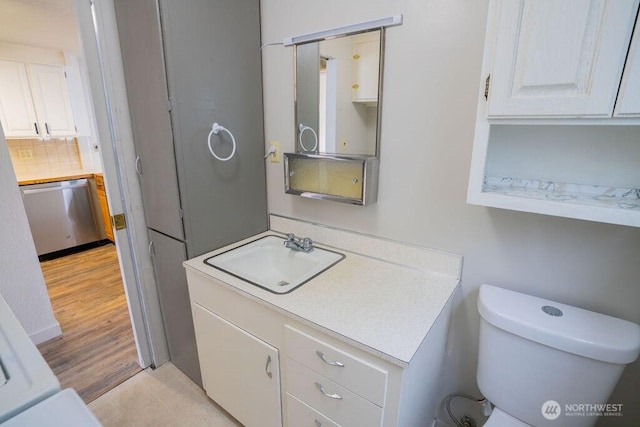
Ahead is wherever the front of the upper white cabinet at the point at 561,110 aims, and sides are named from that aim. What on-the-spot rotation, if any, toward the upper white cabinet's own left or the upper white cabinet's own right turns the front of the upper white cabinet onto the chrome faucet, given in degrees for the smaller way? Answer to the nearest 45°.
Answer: approximately 45° to the upper white cabinet's own right

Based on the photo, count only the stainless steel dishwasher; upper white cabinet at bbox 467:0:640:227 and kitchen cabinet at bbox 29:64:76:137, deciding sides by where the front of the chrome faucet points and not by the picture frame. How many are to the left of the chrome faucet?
1

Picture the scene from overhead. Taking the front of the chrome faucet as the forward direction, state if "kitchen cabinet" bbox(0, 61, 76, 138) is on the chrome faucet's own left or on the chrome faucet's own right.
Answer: on the chrome faucet's own right

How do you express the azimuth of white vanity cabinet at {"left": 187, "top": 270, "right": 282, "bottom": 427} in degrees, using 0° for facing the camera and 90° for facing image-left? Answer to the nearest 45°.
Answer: approximately 45°

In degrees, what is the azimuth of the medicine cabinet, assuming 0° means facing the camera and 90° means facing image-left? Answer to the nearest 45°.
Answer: approximately 45°

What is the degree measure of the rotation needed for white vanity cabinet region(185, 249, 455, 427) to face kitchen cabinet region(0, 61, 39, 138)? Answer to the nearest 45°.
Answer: approximately 90° to its right

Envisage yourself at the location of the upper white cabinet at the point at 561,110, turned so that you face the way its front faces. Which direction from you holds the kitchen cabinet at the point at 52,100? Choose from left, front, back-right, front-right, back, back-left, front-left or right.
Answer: front-right

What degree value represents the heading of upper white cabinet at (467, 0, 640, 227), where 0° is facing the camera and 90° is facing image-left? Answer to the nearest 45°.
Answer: approximately 45°

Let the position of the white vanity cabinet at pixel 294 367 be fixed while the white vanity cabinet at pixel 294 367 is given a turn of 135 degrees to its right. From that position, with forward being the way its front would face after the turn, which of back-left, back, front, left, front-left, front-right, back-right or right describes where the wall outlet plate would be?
front

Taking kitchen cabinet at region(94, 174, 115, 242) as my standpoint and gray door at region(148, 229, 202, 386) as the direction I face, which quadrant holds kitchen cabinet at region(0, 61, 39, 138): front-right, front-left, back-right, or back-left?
back-right

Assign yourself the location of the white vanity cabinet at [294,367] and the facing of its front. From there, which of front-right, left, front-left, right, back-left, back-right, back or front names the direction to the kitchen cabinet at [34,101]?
right

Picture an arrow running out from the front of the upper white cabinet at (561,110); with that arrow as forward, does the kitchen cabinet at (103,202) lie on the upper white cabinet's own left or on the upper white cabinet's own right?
on the upper white cabinet's own right
